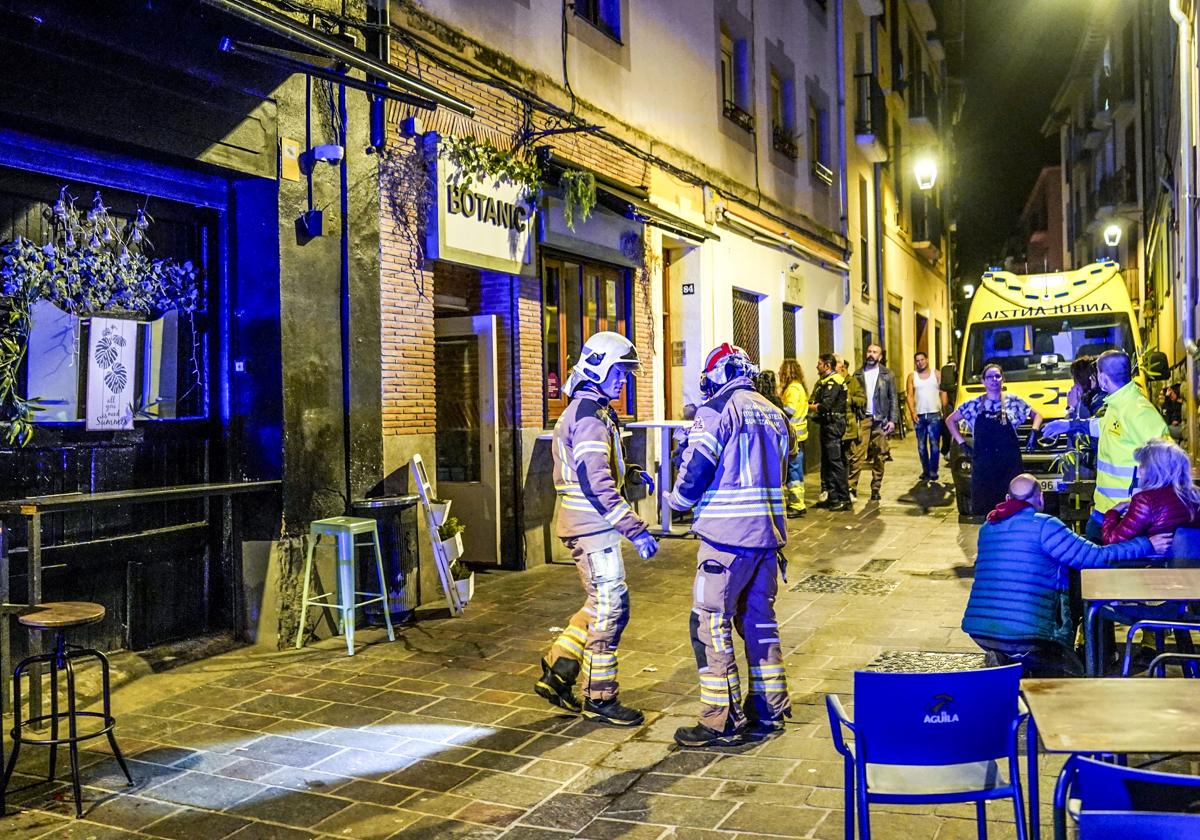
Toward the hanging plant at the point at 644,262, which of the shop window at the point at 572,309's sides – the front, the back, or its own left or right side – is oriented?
left

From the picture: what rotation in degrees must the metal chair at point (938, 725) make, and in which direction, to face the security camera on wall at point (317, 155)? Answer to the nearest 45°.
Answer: approximately 45° to its left

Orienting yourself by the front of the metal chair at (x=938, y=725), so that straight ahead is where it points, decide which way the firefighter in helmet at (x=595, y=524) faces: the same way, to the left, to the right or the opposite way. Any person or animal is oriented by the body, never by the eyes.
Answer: to the right

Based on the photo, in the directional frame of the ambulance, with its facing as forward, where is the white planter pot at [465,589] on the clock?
The white planter pot is roughly at 1 o'clock from the ambulance.

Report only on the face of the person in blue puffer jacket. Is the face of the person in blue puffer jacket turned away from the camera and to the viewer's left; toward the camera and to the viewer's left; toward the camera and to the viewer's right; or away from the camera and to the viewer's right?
away from the camera and to the viewer's right

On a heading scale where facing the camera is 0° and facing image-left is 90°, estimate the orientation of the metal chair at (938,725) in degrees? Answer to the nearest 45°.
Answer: approximately 180°

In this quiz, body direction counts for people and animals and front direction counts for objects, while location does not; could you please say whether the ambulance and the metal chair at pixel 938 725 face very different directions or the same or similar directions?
very different directions

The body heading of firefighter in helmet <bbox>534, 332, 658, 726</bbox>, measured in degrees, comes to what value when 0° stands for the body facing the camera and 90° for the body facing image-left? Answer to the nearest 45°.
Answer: approximately 270°

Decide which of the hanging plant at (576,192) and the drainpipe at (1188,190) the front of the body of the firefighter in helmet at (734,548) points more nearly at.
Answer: the hanging plant

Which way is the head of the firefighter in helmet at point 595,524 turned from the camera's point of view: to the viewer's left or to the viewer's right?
to the viewer's right

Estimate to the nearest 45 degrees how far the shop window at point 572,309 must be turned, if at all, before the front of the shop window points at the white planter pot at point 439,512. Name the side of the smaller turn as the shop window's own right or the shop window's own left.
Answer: approximately 45° to the shop window's own right
